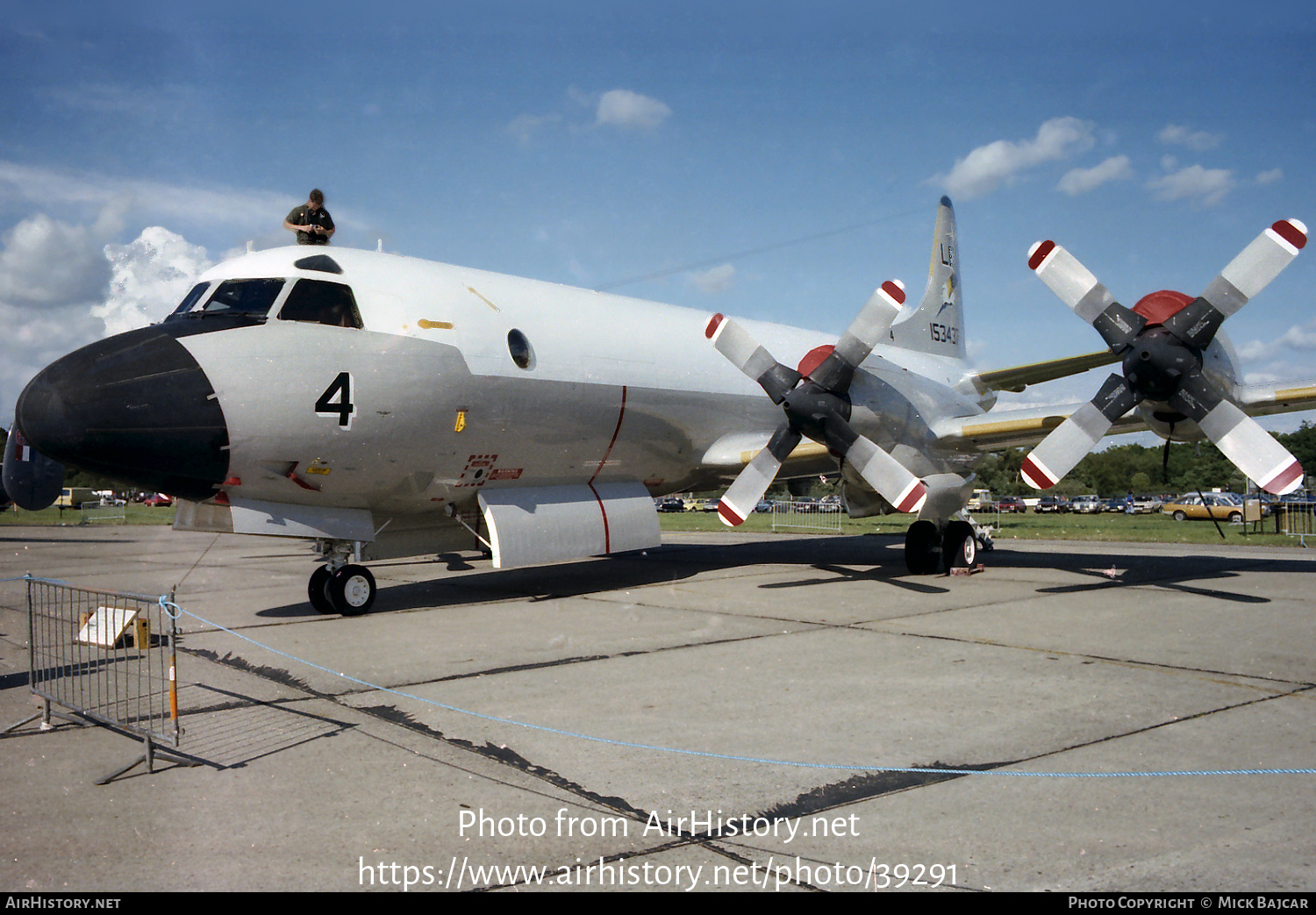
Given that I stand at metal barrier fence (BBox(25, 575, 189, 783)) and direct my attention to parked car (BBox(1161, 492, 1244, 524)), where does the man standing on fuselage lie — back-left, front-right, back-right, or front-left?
front-left

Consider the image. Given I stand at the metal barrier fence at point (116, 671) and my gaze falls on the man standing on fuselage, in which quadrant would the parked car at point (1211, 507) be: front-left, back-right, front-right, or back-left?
front-right

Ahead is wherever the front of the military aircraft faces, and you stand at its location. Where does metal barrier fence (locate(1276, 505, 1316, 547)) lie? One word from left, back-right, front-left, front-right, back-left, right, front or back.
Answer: back

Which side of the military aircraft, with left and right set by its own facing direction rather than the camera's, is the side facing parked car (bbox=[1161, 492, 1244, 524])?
back

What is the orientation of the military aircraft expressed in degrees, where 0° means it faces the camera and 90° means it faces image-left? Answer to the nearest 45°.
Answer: approximately 45°
